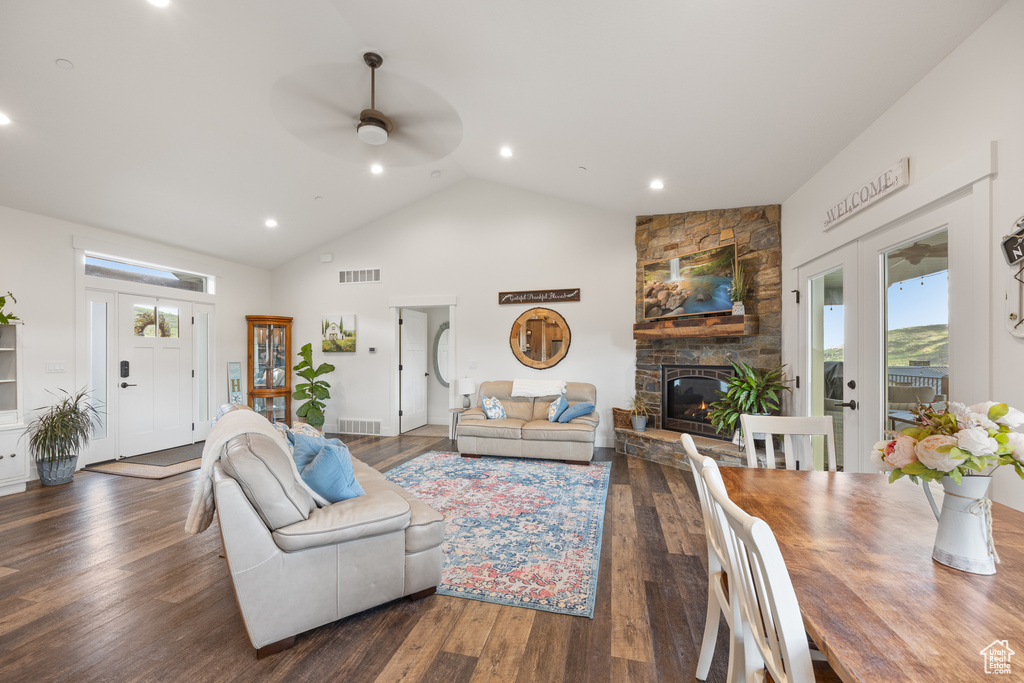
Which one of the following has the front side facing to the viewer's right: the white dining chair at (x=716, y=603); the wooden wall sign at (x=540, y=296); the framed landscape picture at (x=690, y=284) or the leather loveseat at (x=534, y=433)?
the white dining chair

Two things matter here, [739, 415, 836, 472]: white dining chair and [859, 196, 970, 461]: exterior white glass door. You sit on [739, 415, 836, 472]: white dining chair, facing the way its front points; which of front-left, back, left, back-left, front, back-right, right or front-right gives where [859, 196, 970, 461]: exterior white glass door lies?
back-left

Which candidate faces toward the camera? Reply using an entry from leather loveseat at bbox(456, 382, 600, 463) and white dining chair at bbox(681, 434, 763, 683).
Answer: the leather loveseat

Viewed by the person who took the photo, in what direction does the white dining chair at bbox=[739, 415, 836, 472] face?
facing the viewer

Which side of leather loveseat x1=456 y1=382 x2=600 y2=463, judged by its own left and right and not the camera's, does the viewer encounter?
front

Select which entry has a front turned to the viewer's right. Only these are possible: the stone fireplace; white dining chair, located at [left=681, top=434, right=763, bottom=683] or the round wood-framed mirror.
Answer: the white dining chair

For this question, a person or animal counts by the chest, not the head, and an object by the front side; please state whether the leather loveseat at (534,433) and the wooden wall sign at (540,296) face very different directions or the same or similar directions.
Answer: same or similar directions

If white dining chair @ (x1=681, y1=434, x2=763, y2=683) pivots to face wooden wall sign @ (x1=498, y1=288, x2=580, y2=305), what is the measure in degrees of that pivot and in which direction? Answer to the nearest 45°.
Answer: approximately 135° to its left

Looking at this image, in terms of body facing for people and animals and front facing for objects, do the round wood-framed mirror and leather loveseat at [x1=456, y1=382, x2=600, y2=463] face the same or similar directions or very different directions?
same or similar directions

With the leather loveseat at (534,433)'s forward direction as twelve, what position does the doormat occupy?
The doormat is roughly at 3 o'clock from the leather loveseat.

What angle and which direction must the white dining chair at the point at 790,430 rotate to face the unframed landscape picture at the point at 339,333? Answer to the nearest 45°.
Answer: approximately 90° to its right

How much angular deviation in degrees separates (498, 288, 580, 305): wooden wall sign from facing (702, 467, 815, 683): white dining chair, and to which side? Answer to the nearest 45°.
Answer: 0° — it already faces it

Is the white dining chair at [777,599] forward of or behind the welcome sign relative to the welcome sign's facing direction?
forward

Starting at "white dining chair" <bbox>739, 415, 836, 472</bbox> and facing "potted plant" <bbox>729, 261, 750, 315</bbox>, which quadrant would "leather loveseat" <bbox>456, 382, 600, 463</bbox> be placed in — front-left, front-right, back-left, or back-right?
front-left

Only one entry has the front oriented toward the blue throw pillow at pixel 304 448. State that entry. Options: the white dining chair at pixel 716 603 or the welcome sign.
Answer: the welcome sign

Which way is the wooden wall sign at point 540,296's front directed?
toward the camera

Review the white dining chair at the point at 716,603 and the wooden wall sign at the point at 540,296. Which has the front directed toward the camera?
the wooden wall sign

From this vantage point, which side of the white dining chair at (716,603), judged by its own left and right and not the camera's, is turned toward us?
right

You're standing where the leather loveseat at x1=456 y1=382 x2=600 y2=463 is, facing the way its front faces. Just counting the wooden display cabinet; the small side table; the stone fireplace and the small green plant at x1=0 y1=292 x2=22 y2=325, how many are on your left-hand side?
1
